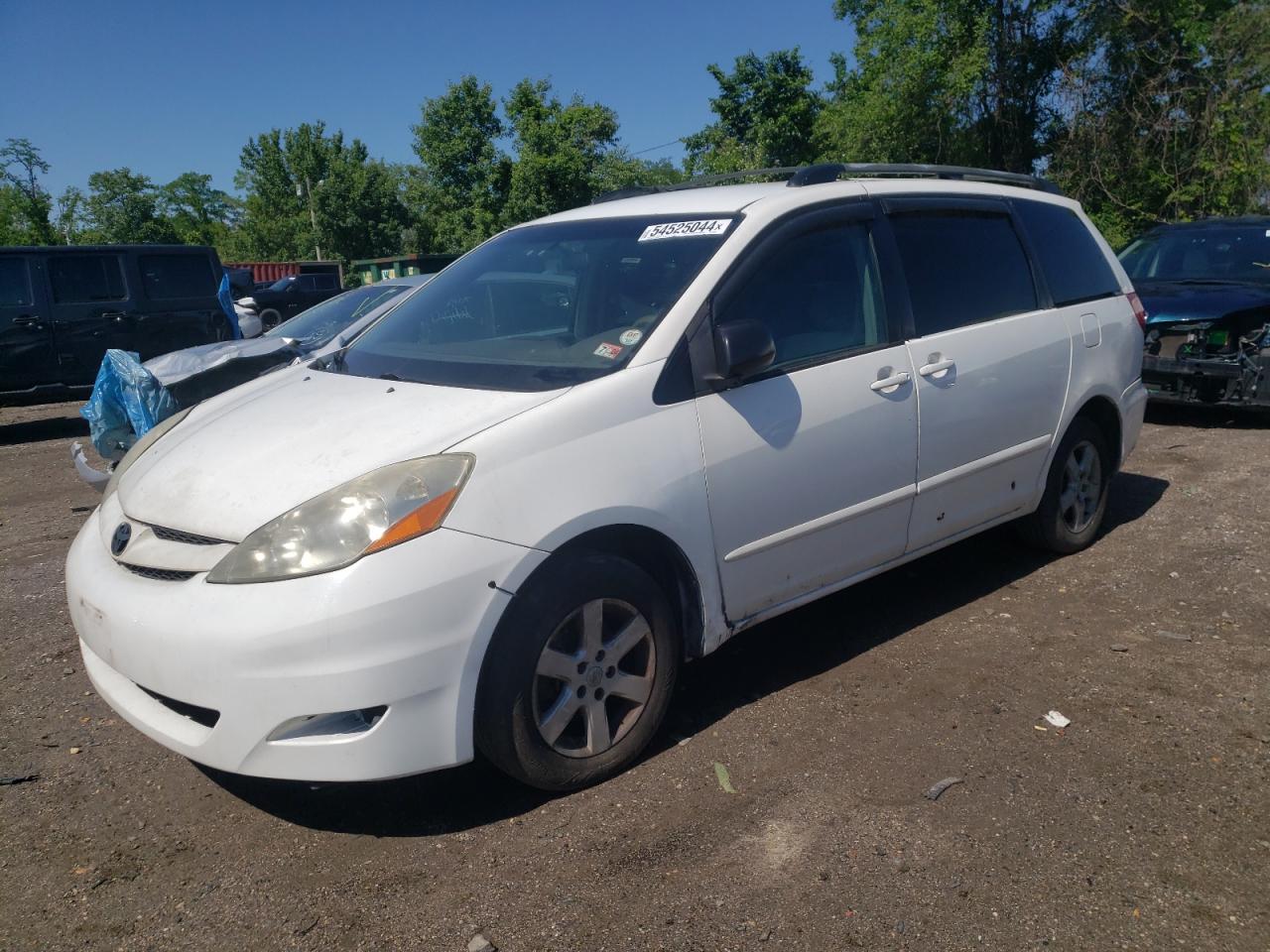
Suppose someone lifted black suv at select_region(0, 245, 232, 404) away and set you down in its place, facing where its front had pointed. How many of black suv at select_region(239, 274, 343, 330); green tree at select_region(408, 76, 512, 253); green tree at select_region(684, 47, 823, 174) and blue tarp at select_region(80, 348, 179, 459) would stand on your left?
1

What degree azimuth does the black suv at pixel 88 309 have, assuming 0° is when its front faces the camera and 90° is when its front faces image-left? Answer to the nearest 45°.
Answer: approximately 90°

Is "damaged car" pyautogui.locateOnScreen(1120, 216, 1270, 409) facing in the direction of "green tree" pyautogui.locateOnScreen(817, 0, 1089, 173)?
no

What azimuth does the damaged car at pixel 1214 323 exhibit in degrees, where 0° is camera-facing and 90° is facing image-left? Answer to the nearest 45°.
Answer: approximately 0°

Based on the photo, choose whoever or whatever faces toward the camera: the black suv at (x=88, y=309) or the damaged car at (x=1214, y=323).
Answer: the damaged car

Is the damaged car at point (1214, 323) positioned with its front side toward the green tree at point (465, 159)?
no

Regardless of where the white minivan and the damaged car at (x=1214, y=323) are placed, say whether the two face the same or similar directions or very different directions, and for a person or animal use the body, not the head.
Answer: same or similar directions

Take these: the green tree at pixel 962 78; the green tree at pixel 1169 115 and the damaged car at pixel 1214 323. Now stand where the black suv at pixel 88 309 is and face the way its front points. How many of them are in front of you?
0

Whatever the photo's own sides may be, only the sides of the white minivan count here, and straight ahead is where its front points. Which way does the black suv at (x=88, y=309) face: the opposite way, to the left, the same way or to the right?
the same way

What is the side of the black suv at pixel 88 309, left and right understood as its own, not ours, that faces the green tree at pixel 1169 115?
back

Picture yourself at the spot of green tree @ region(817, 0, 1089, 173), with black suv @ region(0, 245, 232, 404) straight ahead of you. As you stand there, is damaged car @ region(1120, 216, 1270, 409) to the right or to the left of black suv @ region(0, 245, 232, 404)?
left

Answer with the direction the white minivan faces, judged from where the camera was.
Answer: facing the viewer and to the left of the viewer

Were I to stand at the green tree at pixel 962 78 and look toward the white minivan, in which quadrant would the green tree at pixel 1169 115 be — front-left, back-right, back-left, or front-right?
front-left

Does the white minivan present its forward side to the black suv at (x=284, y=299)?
no

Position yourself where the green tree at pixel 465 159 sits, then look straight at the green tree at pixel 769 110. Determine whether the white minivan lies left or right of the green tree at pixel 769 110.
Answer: right

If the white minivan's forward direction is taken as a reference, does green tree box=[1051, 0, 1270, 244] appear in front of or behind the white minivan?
behind

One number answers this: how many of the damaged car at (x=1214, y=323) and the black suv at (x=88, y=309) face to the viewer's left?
1

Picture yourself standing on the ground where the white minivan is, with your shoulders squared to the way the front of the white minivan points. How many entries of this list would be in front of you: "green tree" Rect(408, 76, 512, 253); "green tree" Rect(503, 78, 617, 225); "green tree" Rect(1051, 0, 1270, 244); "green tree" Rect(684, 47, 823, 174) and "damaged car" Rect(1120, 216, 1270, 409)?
0
